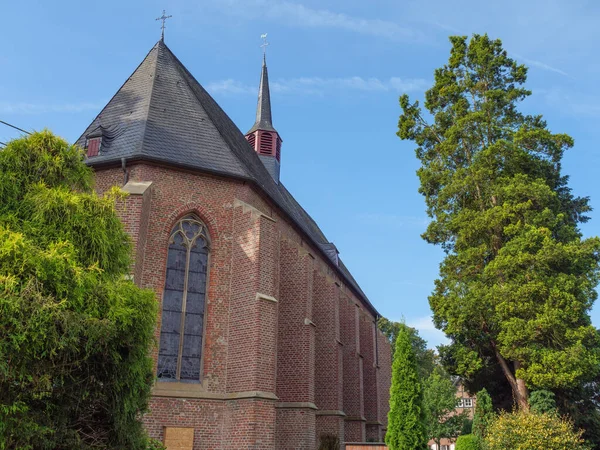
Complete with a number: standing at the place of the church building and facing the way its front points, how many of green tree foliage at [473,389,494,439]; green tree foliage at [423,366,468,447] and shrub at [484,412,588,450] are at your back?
0

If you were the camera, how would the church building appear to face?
facing away from the viewer and to the right of the viewer

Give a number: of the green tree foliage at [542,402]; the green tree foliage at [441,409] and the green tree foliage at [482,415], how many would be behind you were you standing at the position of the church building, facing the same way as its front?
0

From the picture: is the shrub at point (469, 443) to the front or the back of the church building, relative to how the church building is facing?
to the front

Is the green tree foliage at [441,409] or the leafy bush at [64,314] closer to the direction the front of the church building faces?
the green tree foliage
